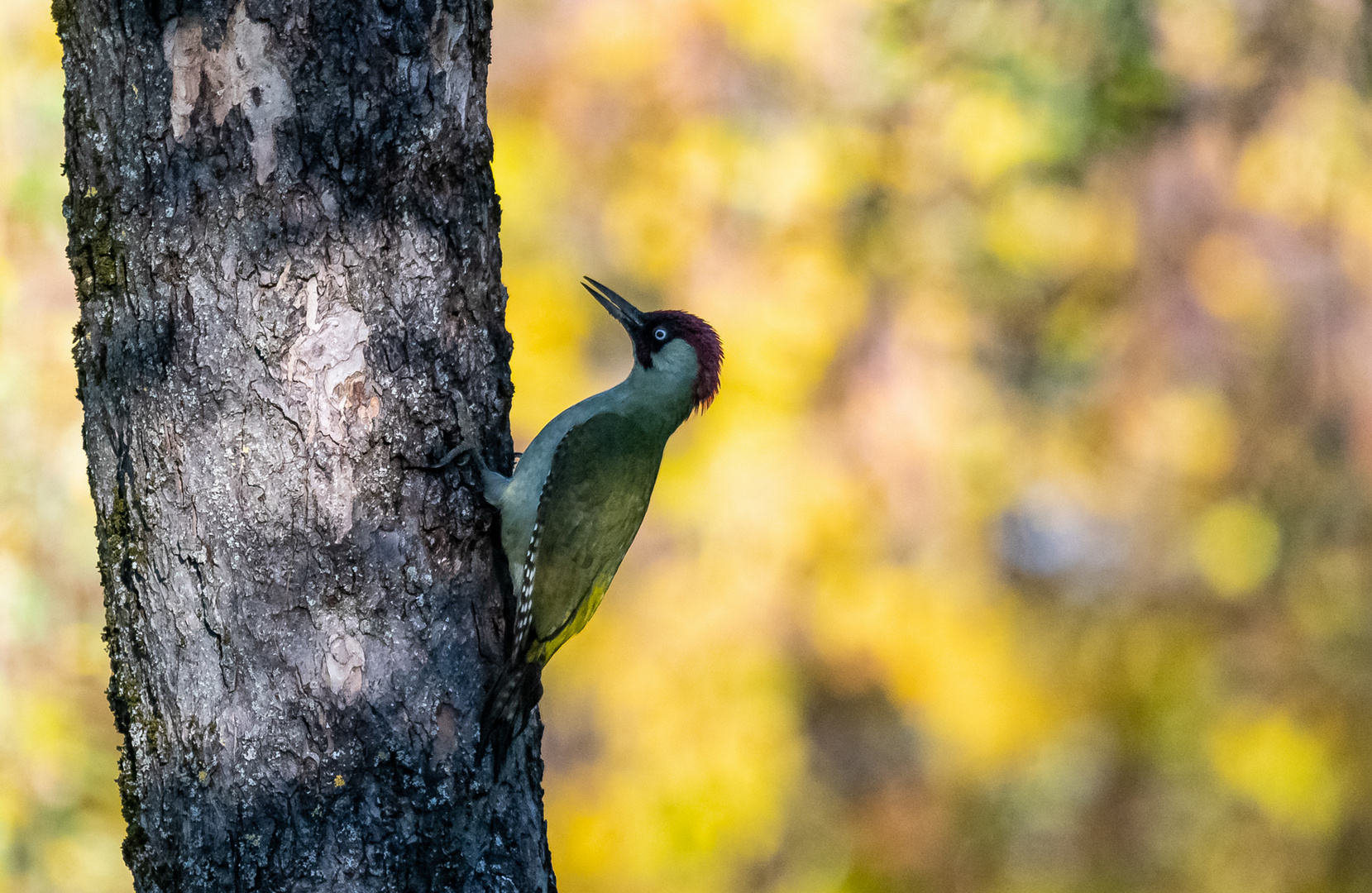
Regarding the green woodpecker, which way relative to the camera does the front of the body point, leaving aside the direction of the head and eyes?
to the viewer's left
